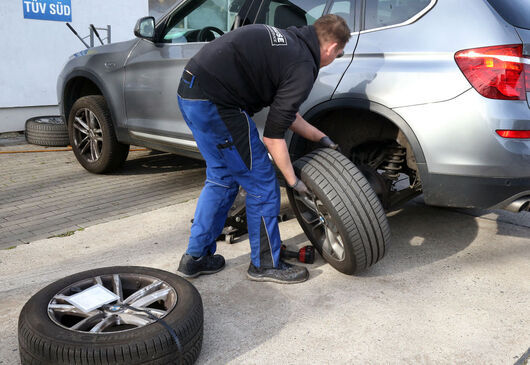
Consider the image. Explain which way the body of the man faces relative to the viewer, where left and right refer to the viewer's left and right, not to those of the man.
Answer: facing to the right of the viewer

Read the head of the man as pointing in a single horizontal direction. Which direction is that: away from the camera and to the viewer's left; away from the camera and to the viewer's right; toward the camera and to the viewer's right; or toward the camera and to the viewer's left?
away from the camera and to the viewer's right

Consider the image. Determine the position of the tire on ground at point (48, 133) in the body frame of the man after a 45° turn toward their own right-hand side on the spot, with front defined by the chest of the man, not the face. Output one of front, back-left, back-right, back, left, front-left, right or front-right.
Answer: back

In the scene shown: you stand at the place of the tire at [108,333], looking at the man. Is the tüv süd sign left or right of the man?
left

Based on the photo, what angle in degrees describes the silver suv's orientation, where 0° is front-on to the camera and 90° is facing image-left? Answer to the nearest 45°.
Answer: approximately 135°

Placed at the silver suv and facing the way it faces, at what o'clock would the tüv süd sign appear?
The tüv süd sign is roughly at 12 o'clock from the silver suv.

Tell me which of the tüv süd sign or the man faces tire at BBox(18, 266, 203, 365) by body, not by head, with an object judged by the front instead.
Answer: the tüv süd sign

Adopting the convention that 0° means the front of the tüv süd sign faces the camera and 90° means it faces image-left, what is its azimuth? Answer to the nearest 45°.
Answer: approximately 0°

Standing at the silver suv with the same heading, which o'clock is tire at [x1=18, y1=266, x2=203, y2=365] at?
The tire is roughly at 9 o'clock from the silver suv.

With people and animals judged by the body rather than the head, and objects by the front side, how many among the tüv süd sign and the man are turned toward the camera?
1

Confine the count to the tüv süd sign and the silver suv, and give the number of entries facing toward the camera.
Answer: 1

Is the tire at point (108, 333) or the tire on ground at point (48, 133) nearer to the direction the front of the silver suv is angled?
the tire on ground

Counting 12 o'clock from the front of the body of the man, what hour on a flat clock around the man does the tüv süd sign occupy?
The tüv süd sign is roughly at 8 o'clock from the man.

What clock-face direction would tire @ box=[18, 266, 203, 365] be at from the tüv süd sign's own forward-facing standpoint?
The tire is roughly at 12 o'clock from the tüv süd sign.
